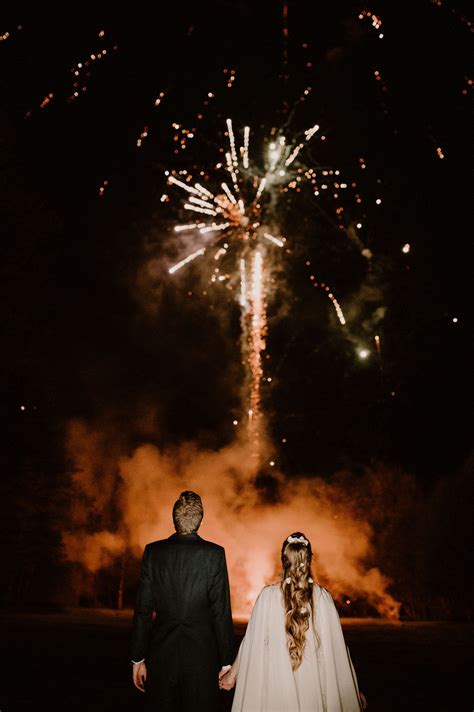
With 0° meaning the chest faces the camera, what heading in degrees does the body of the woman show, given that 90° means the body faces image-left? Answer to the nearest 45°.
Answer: approximately 180°

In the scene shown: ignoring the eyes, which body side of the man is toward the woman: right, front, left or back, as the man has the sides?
right

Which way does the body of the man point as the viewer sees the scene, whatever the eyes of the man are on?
away from the camera

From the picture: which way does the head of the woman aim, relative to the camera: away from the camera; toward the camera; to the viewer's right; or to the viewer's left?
away from the camera

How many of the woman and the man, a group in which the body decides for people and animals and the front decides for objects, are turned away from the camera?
2

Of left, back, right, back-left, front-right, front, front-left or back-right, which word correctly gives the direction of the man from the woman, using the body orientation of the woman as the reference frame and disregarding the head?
left

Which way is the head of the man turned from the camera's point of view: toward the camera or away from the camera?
away from the camera
